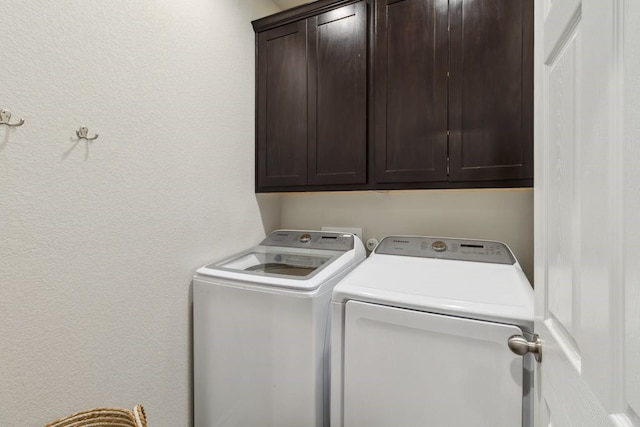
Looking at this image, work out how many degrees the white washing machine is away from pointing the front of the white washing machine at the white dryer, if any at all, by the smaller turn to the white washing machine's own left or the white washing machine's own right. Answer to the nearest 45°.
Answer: approximately 90° to the white washing machine's own left

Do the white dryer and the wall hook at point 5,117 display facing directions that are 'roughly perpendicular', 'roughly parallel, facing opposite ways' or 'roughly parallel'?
roughly perpendicular

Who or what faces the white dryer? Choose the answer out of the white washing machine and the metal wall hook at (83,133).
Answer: the metal wall hook

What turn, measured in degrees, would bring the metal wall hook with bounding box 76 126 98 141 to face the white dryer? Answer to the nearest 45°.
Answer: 0° — it already faces it

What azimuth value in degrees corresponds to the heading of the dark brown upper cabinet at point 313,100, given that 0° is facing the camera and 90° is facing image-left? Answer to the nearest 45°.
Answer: approximately 45°

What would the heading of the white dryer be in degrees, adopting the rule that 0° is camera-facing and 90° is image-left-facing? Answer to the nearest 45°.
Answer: approximately 0°

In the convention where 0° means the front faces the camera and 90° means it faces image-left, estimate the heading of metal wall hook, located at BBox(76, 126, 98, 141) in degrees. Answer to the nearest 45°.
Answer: approximately 315°

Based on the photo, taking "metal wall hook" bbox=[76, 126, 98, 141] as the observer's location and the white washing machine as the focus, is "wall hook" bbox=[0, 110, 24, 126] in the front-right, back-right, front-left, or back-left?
back-right
